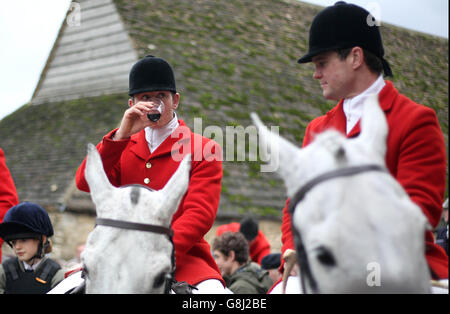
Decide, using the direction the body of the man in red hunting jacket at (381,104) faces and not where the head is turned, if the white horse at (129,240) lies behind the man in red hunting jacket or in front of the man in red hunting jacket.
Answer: in front

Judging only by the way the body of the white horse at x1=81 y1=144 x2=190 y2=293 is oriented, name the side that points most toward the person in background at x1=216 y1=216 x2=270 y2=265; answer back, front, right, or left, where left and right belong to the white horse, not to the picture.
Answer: back

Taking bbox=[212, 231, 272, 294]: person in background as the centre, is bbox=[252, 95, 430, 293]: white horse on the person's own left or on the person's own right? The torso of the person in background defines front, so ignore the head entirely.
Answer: on the person's own left

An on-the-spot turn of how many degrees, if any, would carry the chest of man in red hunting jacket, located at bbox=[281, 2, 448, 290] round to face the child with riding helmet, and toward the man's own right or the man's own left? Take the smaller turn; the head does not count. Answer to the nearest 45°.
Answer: approximately 45° to the man's own right

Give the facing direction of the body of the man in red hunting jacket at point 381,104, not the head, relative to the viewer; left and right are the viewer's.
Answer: facing the viewer and to the left of the viewer

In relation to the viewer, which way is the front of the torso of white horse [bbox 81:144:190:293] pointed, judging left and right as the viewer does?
facing the viewer

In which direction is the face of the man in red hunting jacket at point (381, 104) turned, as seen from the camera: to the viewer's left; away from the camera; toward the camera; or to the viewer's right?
to the viewer's left

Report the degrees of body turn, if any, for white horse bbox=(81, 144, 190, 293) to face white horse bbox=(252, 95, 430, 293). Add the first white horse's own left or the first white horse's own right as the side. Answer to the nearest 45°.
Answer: approximately 45° to the first white horse's own left
